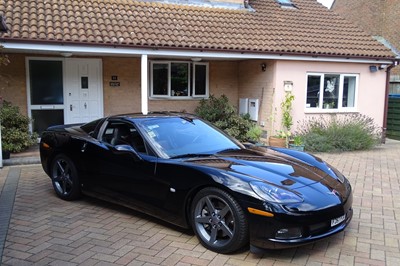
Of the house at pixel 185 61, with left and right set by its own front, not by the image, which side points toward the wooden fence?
left

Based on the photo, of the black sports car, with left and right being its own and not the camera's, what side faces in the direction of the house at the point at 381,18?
left

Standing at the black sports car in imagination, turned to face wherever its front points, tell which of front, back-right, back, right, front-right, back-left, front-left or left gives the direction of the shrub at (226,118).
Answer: back-left

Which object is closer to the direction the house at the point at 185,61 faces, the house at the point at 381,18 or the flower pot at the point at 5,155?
the flower pot

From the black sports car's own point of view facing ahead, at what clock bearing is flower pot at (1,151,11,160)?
The flower pot is roughly at 6 o'clock from the black sports car.

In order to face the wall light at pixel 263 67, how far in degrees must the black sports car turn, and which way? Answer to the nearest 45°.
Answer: approximately 135° to its left

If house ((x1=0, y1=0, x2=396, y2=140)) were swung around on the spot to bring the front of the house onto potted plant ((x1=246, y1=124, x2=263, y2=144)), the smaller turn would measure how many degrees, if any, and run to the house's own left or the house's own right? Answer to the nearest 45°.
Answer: approximately 45° to the house's own left

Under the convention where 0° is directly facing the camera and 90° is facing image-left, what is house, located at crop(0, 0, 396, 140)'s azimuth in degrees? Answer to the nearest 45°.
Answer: approximately 0°

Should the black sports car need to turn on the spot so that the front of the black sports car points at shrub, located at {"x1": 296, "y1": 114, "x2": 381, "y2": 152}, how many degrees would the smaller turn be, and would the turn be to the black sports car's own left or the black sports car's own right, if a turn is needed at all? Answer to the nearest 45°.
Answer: approximately 90° to the black sports car's own left
